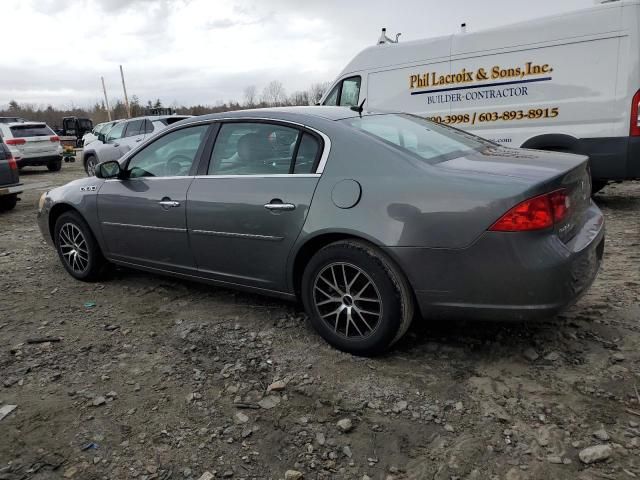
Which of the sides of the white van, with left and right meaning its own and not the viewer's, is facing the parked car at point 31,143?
front

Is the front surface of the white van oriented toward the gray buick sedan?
no

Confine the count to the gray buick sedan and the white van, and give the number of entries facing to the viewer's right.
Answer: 0

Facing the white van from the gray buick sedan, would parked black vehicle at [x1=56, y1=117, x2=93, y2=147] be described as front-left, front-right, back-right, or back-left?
front-left

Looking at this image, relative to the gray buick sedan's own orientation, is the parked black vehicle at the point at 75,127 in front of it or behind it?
in front

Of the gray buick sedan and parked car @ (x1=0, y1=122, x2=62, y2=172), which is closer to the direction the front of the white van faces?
the parked car

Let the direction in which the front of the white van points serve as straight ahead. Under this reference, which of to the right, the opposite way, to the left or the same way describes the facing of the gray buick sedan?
the same way

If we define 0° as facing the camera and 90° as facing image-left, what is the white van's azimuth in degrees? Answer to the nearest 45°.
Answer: approximately 135°

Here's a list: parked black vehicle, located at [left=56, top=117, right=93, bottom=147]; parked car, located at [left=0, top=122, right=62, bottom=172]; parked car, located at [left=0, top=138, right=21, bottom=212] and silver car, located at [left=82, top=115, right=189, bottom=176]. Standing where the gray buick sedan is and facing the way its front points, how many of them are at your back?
0

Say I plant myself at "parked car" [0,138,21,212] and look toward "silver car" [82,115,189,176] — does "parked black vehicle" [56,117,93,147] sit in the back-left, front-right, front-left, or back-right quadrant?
front-left

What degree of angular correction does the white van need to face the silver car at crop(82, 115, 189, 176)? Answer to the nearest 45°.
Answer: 0° — it already faces it

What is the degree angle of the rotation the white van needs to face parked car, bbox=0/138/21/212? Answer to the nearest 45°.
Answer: approximately 45° to its left

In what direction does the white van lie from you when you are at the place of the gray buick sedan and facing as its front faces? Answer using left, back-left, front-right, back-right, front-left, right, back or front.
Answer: right

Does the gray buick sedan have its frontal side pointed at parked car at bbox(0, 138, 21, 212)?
yes

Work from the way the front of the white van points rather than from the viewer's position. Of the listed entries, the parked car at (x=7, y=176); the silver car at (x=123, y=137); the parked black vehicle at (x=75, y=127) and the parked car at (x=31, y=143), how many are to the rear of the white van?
0

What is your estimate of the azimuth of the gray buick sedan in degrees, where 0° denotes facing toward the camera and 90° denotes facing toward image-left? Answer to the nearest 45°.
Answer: approximately 135°

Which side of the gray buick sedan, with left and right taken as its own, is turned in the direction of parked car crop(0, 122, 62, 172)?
front
